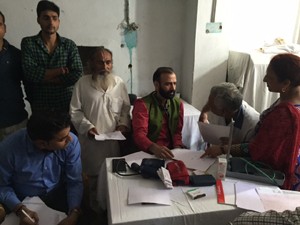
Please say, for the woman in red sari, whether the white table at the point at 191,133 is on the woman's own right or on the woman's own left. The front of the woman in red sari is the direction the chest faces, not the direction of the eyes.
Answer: on the woman's own right

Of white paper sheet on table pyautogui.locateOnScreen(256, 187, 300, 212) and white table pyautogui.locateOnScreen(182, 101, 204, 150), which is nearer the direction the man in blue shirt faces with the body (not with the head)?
the white paper sheet on table

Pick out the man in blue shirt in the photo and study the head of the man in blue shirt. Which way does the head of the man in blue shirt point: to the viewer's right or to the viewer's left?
to the viewer's right

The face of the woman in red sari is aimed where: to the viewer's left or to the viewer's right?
to the viewer's left

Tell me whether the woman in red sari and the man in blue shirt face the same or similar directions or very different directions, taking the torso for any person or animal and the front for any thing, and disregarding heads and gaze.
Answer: very different directions

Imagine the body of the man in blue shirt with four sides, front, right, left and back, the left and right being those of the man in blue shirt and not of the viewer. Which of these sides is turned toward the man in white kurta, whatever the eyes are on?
left

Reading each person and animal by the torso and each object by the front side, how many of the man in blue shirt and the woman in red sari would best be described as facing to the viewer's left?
1

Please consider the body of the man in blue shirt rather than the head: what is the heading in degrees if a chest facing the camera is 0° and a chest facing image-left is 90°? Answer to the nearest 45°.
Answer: approximately 315°

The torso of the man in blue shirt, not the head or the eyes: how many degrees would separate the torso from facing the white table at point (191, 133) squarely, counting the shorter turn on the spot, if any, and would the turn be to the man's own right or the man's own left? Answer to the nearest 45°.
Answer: approximately 90° to the man's own left

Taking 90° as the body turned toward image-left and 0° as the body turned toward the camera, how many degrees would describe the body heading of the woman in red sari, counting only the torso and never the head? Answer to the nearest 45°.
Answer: approximately 90°

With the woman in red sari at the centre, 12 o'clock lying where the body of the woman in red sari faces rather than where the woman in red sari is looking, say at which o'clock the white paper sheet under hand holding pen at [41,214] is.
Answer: The white paper sheet under hand holding pen is roughly at 11 o'clock from the woman in red sari.
